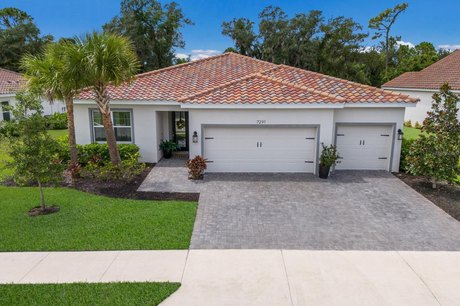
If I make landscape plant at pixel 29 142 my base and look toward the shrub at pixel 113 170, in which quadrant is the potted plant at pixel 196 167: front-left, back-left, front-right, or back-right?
front-right

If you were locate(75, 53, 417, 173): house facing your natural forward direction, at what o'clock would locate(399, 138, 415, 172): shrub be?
The shrub is roughly at 9 o'clock from the house.

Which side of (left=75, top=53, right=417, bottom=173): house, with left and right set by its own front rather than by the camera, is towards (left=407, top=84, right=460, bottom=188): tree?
left

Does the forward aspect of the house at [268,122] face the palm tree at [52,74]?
no

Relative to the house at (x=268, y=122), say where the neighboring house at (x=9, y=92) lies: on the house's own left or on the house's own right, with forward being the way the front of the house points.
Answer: on the house's own right

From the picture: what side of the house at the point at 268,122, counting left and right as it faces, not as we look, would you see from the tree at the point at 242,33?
back

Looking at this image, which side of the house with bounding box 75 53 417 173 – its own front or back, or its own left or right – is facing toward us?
front

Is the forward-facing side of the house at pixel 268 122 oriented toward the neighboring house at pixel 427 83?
no

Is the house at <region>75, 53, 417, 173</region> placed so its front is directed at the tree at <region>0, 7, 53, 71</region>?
no

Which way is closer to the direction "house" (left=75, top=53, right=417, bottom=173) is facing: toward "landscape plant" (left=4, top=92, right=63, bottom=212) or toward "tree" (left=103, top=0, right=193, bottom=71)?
the landscape plant

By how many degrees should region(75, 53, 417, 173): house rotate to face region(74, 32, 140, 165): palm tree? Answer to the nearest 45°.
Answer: approximately 90° to its right

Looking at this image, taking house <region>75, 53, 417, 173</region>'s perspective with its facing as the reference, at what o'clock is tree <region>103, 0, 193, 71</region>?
The tree is roughly at 5 o'clock from the house.
